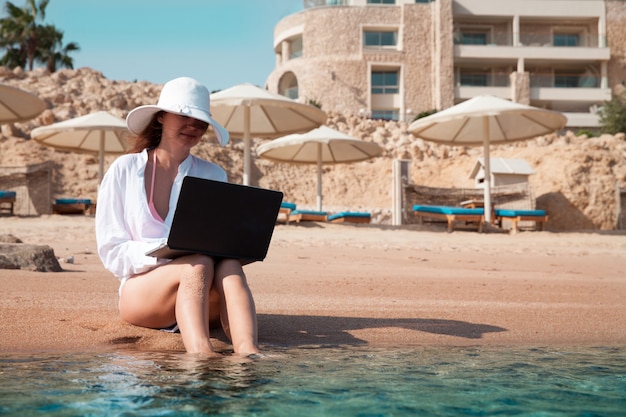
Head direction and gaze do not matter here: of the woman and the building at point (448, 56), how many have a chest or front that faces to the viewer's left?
0

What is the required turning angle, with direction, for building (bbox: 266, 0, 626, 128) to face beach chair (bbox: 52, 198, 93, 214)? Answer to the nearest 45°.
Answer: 0° — it already faces it

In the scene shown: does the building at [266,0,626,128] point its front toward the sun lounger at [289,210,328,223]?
yes

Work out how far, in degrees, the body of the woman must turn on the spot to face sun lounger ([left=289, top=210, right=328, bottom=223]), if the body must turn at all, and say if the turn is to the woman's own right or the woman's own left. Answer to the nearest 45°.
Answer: approximately 135° to the woman's own left

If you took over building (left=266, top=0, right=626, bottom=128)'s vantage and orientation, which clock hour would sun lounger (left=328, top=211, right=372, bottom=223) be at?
The sun lounger is roughly at 12 o'clock from the building.

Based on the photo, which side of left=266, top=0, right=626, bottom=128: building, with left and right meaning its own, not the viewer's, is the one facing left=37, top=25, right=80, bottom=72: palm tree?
right

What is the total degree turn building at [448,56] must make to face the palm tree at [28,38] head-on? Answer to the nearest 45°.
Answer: approximately 90° to its right

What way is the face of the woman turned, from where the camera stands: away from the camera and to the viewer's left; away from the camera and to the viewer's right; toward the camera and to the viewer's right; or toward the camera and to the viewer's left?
toward the camera and to the viewer's right

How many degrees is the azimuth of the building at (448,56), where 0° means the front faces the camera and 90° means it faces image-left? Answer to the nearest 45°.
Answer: approximately 0°

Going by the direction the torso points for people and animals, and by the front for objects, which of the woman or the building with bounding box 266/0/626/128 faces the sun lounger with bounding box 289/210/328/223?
the building

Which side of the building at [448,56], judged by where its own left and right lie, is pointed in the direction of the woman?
front
